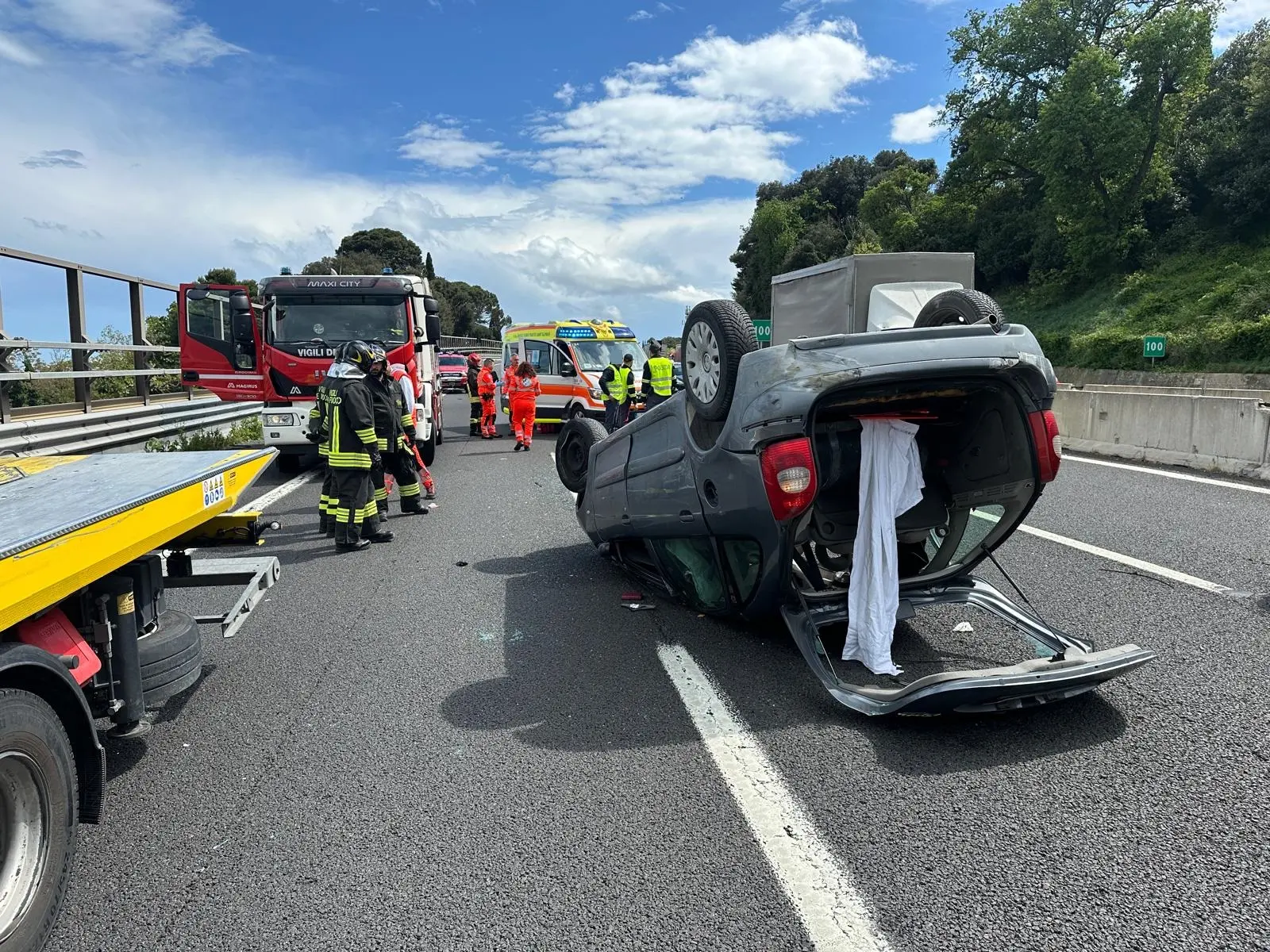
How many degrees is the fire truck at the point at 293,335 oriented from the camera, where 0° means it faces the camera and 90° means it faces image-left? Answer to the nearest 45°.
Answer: approximately 0°

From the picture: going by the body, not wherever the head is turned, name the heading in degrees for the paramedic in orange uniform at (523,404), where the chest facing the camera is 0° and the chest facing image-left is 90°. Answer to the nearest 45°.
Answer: approximately 180°

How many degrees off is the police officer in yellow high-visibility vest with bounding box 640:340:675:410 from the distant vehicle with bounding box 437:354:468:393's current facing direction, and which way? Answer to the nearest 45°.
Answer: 0° — it already faces them

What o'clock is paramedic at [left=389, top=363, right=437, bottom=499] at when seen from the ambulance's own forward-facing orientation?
The paramedic is roughly at 2 o'clock from the ambulance.

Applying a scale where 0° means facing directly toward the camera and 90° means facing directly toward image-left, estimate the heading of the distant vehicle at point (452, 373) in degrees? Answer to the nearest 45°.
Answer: approximately 0°

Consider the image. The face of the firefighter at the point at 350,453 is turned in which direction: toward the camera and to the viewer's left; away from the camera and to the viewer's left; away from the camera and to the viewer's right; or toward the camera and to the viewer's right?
away from the camera and to the viewer's right

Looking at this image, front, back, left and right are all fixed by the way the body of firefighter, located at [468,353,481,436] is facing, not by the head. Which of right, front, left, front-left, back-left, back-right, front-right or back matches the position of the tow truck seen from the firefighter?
right
